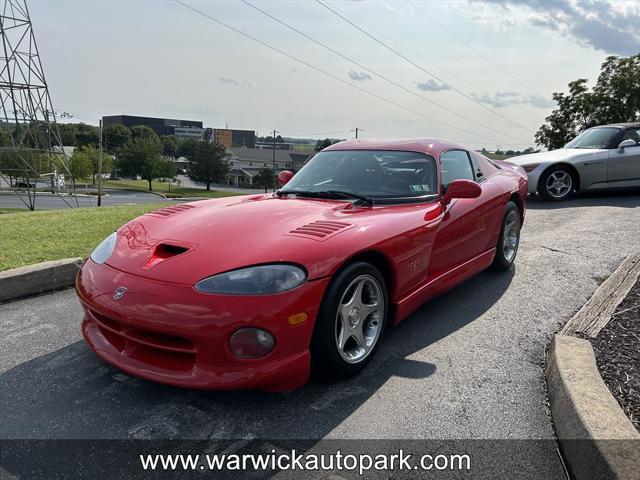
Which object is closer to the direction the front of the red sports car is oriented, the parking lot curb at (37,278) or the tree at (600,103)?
the parking lot curb

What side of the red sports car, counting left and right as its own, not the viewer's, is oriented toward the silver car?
back

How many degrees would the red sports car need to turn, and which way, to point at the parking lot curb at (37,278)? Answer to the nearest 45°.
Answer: approximately 90° to its right

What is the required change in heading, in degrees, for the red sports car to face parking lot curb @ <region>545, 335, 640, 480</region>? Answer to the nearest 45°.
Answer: approximately 135° to its left

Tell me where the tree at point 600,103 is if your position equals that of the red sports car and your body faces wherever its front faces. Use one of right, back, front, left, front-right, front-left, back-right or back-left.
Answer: back

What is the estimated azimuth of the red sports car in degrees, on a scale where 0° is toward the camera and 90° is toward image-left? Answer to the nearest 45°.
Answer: approximately 45°
